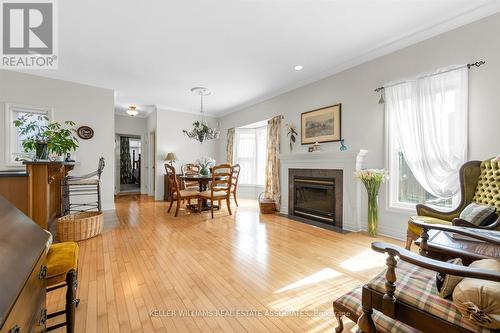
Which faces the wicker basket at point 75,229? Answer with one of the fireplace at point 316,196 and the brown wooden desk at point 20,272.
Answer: the fireplace

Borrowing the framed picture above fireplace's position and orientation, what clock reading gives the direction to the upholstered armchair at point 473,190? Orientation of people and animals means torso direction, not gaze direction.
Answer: The upholstered armchair is roughly at 9 o'clock from the framed picture above fireplace.

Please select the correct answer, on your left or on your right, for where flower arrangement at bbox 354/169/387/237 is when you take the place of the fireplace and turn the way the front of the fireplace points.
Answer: on your left

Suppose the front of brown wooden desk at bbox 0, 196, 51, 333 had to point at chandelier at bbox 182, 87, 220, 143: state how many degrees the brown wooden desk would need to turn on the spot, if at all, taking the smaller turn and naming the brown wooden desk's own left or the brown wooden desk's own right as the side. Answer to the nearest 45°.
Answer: approximately 90° to the brown wooden desk's own left

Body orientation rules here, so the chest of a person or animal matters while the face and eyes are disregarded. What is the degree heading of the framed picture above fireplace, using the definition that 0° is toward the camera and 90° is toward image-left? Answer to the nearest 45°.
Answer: approximately 45°

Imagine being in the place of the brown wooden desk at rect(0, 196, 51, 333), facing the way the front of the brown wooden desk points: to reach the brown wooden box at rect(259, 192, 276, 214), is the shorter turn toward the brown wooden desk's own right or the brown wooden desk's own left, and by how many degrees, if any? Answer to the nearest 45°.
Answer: approximately 90° to the brown wooden desk's own left

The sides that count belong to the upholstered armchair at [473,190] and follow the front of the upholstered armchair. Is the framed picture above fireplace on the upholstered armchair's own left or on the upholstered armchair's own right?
on the upholstered armchair's own right

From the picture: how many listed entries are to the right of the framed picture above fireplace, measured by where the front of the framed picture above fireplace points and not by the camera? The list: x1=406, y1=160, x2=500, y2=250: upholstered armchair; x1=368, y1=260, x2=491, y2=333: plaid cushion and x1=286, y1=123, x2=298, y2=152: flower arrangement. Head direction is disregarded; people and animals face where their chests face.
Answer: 1

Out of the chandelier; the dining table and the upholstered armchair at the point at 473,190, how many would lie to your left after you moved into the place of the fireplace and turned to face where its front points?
1

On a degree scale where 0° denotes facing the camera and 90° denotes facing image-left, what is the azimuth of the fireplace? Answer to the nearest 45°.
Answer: approximately 45°
